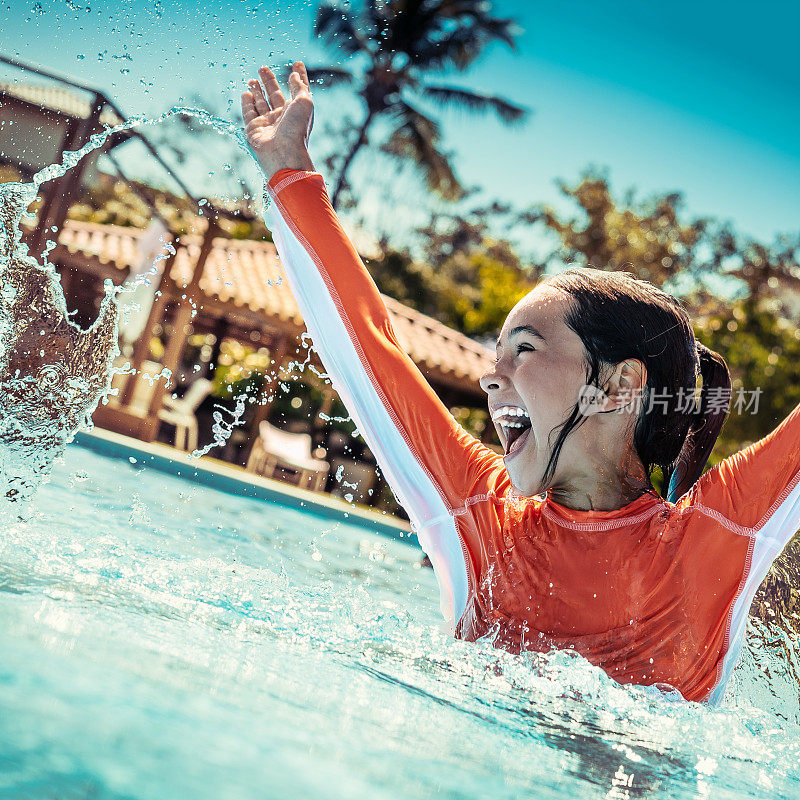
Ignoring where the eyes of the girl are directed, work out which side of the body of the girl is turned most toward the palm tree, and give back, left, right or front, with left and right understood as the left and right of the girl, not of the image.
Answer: back

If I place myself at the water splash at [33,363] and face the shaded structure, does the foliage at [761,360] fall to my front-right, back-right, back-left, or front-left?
front-right

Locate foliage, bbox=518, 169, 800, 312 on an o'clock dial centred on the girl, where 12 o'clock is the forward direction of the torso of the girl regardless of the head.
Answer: The foliage is roughly at 6 o'clock from the girl.

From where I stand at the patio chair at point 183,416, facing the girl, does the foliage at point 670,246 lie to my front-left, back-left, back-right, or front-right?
back-left

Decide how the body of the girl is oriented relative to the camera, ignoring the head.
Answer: toward the camera

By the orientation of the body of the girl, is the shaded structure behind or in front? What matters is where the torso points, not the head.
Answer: behind

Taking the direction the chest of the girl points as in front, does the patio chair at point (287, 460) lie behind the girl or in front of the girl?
behind

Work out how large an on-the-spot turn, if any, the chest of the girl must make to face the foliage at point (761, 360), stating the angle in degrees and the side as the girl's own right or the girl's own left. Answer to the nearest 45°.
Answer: approximately 180°
